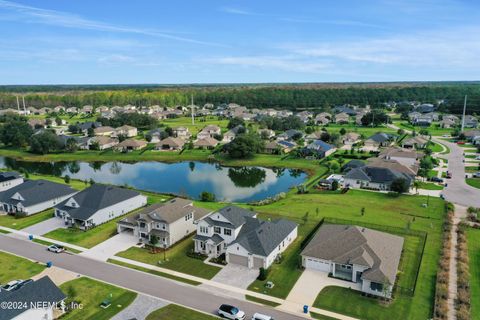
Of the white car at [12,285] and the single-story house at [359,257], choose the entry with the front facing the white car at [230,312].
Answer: the single-story house

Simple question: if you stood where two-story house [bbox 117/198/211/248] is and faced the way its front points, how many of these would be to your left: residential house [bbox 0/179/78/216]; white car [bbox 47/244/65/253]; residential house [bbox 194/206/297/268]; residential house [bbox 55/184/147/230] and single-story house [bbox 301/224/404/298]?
2

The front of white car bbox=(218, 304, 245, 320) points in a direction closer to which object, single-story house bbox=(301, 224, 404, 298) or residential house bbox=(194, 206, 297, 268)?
the single-story house

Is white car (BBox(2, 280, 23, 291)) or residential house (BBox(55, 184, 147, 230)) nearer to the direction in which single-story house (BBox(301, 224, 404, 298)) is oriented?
the white car

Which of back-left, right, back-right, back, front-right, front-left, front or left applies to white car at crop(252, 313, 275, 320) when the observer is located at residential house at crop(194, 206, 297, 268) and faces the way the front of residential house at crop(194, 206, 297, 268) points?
front-left

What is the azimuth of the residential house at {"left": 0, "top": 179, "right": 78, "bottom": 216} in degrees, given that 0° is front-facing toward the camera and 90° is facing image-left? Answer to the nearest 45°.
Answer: approximately 45°
